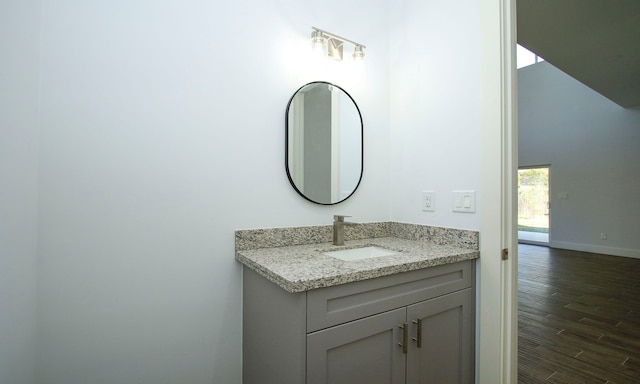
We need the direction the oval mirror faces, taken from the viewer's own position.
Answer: facing the viewer and to the right of the viewer

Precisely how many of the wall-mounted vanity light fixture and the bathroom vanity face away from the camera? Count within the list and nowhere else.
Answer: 0

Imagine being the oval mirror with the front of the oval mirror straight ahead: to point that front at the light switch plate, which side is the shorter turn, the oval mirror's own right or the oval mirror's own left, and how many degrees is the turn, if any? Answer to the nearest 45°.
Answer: approximately 45° to the oval mirror's own left
